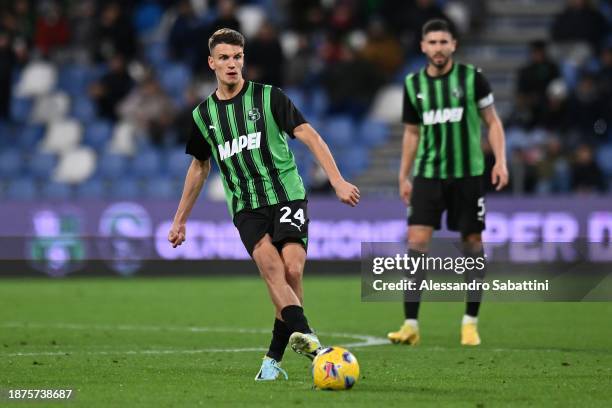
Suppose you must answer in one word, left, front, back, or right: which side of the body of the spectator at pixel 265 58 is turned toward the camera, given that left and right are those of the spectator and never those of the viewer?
front

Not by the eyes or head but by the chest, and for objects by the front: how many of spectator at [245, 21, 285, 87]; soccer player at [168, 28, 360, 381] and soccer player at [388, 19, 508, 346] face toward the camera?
3

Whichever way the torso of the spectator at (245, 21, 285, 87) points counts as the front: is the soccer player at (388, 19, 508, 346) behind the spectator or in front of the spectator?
in front

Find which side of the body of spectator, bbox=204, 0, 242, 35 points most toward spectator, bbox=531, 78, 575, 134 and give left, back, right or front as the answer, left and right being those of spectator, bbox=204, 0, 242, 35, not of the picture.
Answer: left

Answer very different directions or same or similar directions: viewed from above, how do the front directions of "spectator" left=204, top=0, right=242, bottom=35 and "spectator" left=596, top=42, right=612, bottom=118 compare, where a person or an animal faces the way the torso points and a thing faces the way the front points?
same or similar directions

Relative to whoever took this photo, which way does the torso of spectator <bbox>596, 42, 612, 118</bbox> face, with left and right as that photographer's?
facing the viewer

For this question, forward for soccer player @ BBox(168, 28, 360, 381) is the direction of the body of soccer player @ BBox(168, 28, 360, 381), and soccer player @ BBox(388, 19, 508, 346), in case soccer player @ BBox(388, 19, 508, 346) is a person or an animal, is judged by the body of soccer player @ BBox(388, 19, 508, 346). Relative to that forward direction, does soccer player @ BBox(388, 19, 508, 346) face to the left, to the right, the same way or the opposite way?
the same way

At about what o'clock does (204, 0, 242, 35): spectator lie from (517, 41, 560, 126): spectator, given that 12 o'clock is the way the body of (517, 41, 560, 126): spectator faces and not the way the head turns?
(204, 0, 242, 35): spectator is roughly at 3 o'clock from (517, 41, 560, 126): spectator.

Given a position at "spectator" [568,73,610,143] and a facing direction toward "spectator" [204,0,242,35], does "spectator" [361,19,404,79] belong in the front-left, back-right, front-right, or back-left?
front-right

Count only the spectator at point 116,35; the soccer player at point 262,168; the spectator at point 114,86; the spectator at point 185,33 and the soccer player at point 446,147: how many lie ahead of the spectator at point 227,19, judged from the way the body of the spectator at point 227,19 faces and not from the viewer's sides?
2

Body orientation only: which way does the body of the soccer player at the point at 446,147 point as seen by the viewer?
toward the camera

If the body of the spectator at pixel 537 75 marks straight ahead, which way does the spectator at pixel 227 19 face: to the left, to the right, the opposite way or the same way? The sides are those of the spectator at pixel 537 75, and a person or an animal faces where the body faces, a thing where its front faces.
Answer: the same way

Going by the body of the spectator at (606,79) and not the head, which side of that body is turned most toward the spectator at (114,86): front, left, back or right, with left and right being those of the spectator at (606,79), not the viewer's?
right

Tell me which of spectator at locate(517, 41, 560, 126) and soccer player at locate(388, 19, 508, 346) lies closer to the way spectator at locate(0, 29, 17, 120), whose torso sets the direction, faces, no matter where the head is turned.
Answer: the soccer player

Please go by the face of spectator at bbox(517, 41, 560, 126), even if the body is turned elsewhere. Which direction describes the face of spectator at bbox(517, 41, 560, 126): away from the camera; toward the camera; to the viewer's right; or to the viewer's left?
toward the camera
